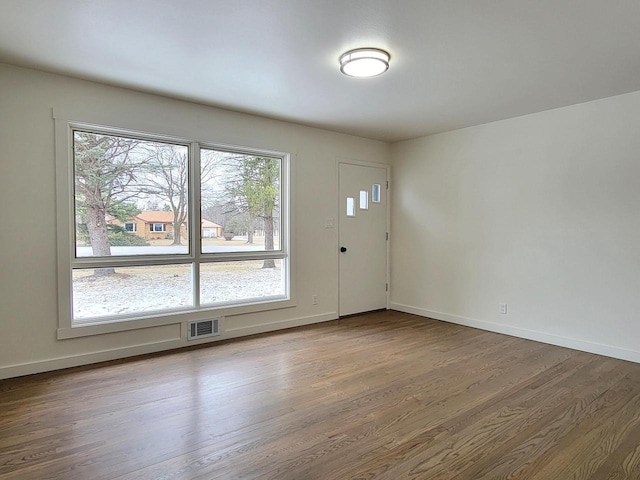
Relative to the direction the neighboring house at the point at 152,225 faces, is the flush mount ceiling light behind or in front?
in front

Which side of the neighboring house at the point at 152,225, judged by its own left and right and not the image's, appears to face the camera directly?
front

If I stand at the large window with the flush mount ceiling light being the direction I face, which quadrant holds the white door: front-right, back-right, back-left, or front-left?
front-left
